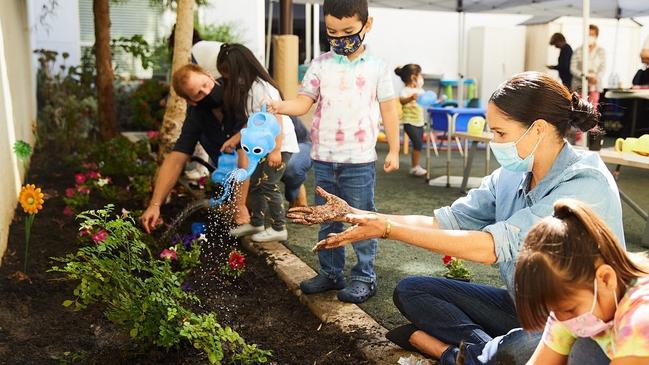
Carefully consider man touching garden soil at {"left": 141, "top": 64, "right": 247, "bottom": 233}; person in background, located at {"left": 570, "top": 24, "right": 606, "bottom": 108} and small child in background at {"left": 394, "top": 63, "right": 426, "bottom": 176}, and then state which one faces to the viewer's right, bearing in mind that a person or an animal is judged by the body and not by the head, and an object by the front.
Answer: the small child in background

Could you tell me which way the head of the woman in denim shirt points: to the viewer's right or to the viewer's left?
to the viewer's left

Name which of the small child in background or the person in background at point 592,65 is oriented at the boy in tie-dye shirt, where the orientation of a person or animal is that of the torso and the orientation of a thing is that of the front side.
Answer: the person in background

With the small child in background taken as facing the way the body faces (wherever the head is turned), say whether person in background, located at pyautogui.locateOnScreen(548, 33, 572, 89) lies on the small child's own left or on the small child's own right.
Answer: on the small child's own left

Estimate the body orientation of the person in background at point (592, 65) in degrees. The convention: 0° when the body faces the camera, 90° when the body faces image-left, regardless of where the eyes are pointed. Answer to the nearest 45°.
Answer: approximately 0°

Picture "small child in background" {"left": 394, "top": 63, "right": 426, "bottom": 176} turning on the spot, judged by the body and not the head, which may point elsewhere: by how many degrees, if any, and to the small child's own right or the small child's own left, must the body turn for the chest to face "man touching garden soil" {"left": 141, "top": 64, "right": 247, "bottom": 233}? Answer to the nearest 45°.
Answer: approximately 90° to the small child's own right

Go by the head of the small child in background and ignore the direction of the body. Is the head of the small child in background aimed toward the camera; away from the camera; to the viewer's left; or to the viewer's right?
to the viewer's right

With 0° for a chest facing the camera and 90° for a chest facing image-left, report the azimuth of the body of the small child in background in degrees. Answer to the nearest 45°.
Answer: approximately 270°
